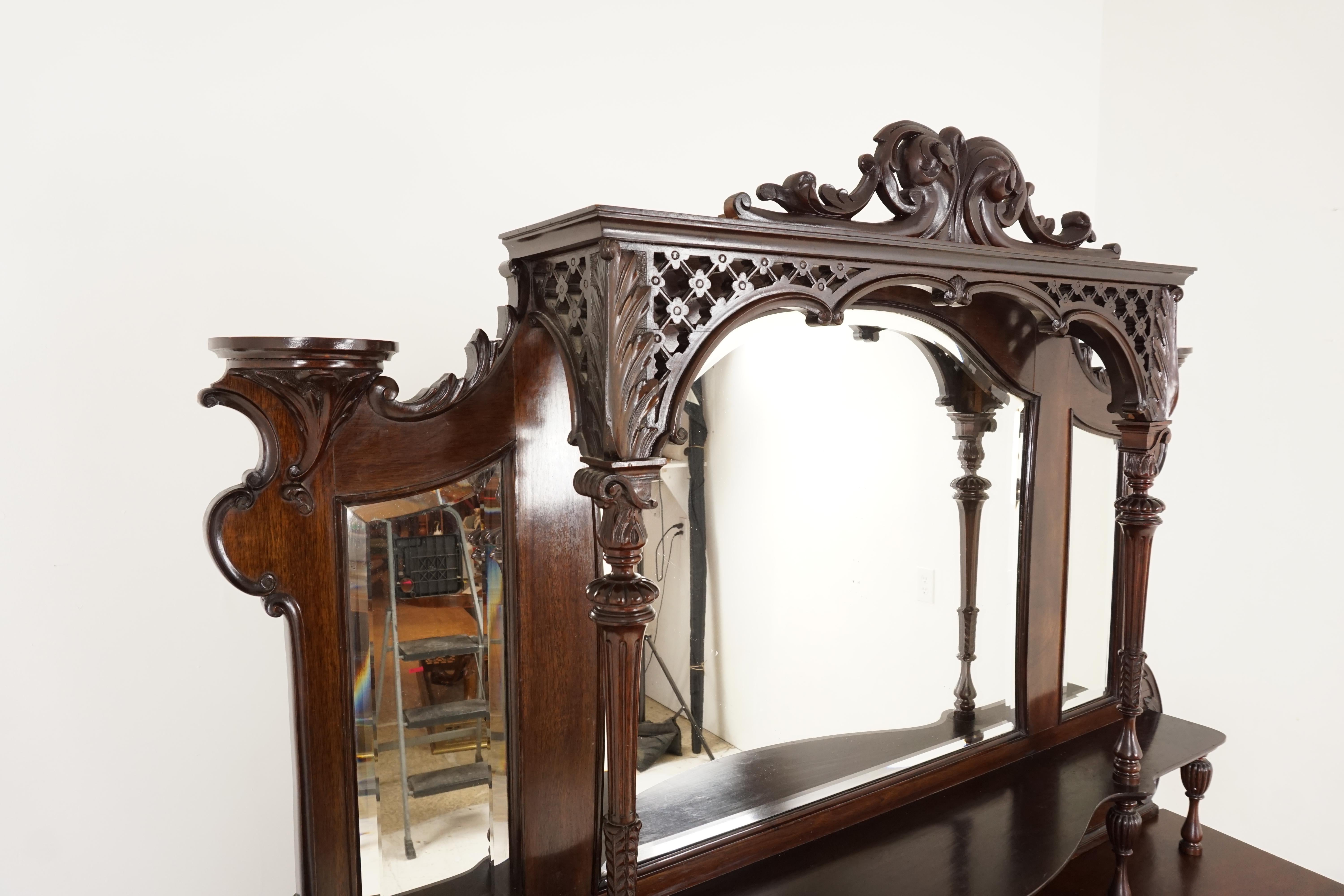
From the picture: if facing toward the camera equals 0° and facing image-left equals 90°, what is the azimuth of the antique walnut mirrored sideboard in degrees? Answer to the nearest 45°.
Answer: approximately 315°
